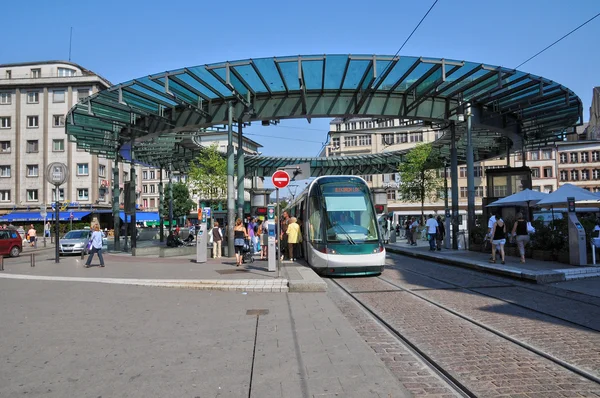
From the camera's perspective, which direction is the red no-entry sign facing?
toward the camera

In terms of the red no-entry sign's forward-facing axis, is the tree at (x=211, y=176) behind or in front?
behind

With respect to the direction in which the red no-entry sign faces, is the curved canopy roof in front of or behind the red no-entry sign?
behind

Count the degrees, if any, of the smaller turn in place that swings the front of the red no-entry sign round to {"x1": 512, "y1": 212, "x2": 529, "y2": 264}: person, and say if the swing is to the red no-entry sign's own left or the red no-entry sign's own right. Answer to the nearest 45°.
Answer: approximately 90° to the red no-entry sign's own left

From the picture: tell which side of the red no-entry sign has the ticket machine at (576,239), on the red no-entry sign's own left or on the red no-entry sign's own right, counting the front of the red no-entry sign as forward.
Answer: on the red no-entry sign's own left

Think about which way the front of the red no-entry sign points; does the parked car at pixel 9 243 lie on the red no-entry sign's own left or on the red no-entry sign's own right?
on the red no-entry sign's own right

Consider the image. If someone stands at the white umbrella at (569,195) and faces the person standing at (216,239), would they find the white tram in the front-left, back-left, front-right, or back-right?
front-left

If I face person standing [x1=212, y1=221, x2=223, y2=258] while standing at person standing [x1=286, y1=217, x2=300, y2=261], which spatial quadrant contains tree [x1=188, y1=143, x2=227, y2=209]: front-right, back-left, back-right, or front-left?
front-right

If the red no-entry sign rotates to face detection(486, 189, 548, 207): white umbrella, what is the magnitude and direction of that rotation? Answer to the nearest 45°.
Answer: approximately 135° to its left

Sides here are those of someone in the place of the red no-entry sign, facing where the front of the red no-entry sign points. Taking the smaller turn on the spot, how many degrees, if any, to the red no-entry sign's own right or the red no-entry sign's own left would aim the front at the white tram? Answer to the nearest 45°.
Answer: approximately 135° to the red no-entry sign's own left
